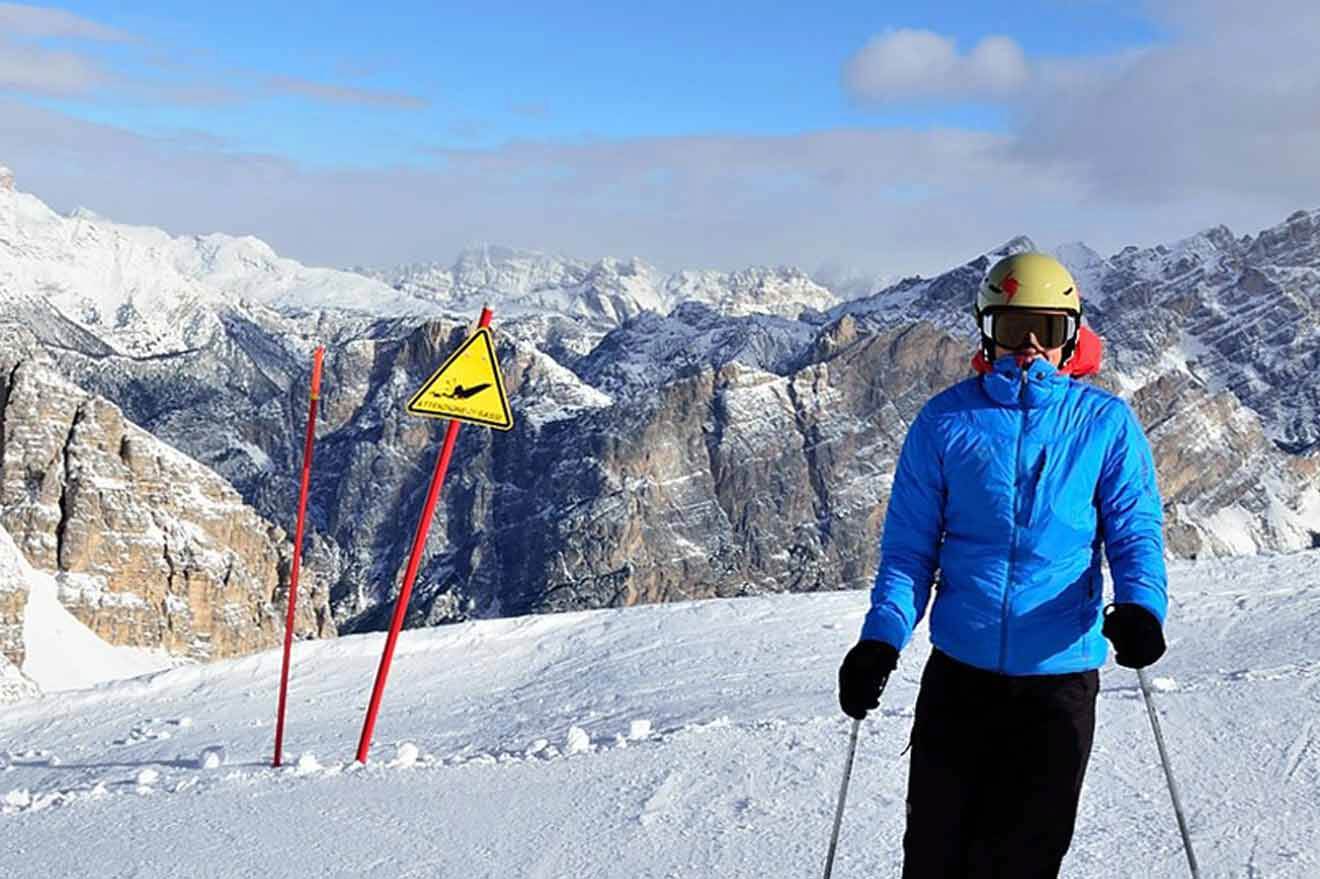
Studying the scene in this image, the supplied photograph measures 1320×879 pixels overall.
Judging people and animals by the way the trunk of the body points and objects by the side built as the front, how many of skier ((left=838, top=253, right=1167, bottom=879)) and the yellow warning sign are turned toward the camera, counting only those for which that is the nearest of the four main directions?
2

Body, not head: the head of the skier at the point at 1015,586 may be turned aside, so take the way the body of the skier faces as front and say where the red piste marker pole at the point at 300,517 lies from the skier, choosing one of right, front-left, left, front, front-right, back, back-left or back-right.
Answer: back-right

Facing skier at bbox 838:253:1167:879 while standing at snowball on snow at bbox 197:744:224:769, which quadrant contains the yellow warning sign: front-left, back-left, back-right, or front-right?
front-left

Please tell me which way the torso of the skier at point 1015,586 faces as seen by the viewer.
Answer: toward the camera

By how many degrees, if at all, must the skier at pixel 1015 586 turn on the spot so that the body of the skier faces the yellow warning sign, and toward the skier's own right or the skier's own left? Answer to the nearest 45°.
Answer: approximately 135° to the skier's own right

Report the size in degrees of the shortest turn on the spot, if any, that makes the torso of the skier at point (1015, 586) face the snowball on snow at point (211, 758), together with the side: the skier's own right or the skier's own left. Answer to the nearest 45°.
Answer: approximately 135° to the skier's own right

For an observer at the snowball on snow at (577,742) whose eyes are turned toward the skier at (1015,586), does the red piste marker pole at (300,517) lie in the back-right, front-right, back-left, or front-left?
back-right

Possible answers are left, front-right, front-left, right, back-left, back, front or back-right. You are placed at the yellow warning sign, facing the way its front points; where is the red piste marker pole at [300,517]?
back-right

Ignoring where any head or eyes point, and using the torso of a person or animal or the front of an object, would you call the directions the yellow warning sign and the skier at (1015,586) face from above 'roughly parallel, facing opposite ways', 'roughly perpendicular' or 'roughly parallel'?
roughly parallel

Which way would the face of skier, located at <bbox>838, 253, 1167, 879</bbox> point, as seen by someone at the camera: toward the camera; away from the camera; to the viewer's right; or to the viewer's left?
toward the camera

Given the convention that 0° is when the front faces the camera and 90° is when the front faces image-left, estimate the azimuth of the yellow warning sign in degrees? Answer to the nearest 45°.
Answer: approximately 0°

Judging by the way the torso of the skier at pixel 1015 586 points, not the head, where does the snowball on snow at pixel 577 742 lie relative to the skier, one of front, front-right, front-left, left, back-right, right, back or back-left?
back-right
